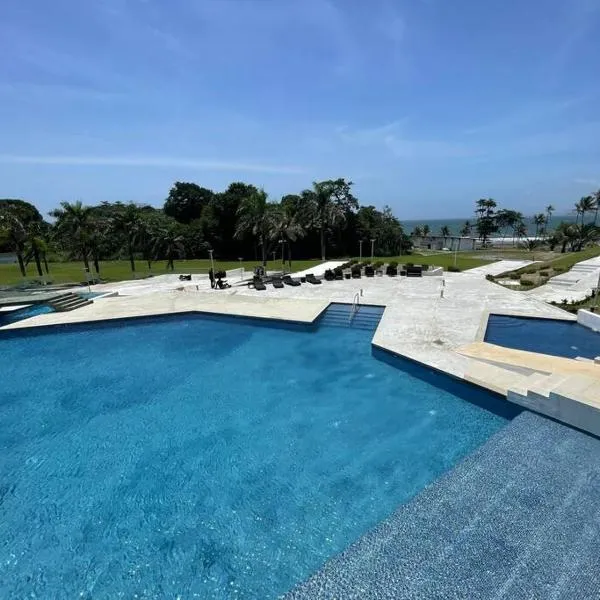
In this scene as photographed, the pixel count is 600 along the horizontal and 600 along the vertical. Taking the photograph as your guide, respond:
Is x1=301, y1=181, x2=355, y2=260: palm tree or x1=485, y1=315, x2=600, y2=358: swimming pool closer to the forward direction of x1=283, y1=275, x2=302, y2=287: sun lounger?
the swimming pool

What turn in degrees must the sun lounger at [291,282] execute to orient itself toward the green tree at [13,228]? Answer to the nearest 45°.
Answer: approximately 135° to its right

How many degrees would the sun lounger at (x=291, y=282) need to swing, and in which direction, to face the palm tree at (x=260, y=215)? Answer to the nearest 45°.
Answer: approximately 135° to its left

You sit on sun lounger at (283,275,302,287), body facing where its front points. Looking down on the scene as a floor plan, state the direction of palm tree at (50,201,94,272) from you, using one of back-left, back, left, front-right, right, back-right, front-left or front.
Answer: back-right

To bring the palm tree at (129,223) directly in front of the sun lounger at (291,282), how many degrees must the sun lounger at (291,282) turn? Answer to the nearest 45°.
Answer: approximately 180°

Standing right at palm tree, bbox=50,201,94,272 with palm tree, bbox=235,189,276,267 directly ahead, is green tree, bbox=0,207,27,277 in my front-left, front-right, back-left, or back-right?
back-right

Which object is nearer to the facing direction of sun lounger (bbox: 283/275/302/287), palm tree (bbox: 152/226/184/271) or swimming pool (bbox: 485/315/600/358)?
the swimming pool

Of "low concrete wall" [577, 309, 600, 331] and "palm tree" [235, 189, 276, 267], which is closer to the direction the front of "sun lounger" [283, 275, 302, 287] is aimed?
the low concrete wall

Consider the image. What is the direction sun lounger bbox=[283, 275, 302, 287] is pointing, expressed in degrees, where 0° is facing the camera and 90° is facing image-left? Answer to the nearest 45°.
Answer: approximately 315°

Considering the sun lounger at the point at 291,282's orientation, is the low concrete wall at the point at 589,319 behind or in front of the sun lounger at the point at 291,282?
in front

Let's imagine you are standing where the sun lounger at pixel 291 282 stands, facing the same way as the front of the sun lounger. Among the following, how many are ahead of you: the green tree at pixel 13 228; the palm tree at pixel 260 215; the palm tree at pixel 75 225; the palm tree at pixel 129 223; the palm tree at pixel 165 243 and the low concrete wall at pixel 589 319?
1

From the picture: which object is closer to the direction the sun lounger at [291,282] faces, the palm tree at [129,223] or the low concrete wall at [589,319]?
the low concrete wall

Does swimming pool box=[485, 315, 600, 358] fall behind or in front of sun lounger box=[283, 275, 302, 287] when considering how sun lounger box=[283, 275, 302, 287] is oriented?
in front

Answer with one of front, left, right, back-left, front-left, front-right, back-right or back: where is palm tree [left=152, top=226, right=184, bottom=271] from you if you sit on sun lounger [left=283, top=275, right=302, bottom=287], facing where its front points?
back
